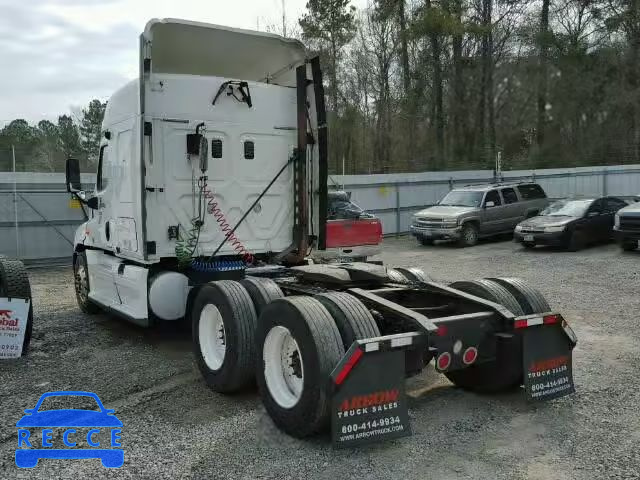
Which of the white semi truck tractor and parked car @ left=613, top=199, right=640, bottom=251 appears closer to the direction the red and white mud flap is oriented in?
the white semi truck tractor

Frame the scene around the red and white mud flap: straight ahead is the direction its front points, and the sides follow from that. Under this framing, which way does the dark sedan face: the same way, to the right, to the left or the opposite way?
to the right

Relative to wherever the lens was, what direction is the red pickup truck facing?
facing away from the viewer

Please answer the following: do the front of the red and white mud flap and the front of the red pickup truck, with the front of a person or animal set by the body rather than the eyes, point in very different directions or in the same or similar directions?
very different directions

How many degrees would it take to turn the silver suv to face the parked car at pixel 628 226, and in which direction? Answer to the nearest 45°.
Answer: approximately 90° to its left

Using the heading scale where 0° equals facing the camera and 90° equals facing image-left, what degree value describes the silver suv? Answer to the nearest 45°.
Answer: approximately 45°

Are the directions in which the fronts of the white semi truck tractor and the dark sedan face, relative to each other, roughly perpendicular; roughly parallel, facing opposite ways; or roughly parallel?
roughly perpendicular

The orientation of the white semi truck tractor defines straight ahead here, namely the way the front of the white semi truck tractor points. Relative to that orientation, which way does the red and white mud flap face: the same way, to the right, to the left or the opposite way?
the opposite way

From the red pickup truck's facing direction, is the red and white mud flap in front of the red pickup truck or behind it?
behind

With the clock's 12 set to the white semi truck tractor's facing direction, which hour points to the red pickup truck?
The red pickup truck is roughly at 2 o'clock from the white semi truck tractor.

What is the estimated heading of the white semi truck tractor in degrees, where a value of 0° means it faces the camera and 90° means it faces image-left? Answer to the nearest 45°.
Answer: approximately 135°

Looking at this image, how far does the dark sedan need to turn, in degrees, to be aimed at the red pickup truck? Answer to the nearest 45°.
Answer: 0° — it already faces it
